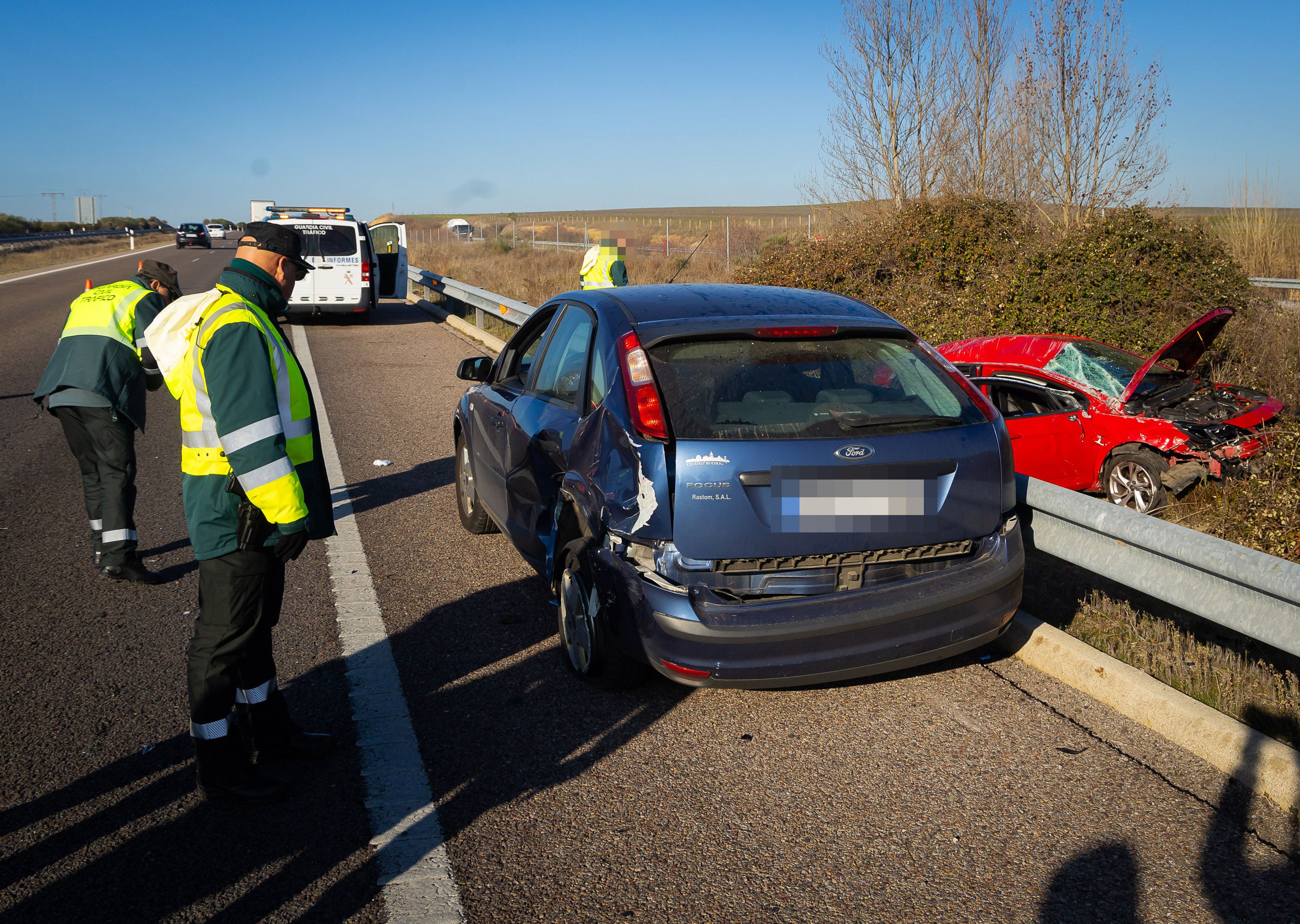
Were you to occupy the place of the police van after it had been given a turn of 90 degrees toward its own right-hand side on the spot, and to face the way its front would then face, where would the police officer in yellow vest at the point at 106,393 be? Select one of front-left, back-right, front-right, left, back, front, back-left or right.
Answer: right

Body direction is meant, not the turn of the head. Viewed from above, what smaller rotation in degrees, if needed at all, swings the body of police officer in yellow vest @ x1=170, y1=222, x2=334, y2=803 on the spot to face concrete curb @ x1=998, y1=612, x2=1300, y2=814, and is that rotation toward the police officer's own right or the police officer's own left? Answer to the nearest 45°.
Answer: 0° — they already face it

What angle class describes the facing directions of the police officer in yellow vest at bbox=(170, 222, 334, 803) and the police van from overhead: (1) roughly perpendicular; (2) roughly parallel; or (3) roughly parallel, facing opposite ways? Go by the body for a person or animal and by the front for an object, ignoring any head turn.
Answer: roughly perpendicular

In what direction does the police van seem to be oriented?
away from the camera

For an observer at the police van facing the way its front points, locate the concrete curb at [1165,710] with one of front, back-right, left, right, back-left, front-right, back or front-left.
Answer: back

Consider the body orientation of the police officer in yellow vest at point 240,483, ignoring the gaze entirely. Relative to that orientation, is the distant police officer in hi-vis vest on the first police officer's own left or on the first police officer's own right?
on the first police officer's own left

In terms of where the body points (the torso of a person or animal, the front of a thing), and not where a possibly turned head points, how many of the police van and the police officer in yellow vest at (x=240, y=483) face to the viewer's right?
1

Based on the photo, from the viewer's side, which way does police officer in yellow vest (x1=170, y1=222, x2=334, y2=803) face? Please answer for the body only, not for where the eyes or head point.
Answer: to the viewer's right

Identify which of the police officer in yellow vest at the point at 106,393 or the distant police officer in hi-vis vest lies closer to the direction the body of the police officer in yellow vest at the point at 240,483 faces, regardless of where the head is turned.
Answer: the distant police officer in hi-vis vest
